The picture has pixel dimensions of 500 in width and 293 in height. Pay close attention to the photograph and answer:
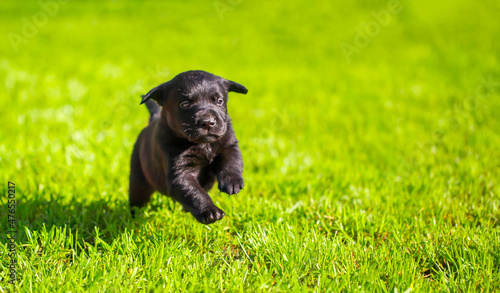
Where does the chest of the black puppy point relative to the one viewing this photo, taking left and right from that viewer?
facing the viewer and to the right of the viewer
